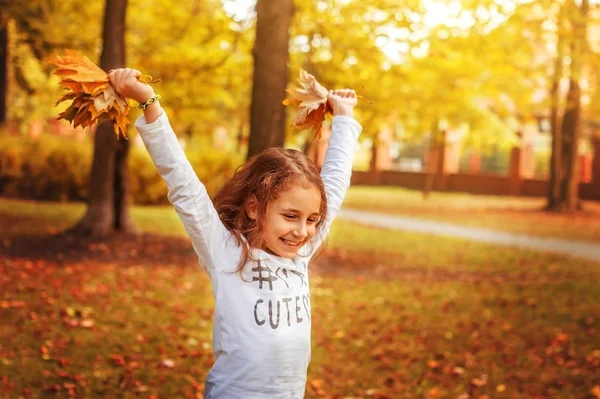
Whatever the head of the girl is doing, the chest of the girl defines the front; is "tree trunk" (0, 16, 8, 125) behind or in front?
behind

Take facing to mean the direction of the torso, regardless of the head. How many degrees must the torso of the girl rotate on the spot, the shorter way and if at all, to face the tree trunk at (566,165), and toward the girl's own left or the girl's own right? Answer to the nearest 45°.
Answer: approximately 90° to the girl's own left

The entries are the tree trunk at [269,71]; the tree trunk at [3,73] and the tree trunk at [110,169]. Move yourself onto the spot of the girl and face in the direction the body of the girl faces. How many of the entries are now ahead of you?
0

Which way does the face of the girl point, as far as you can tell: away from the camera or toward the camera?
toward the camera

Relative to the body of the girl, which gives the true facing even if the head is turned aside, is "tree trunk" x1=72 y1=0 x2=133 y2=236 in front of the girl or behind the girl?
behind

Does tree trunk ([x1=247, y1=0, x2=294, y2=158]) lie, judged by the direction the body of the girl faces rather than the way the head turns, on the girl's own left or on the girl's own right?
on the girl's own left

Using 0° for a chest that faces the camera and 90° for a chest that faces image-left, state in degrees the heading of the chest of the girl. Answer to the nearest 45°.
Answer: approximately 315°
